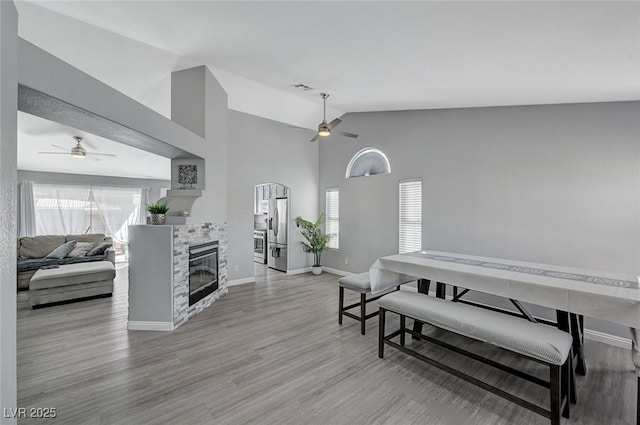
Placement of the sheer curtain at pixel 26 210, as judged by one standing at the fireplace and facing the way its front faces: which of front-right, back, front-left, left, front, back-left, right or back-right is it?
back

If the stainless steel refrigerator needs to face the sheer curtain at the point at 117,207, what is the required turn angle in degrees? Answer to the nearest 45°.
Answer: approximately 90° to its right

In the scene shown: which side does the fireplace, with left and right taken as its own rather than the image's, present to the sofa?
back

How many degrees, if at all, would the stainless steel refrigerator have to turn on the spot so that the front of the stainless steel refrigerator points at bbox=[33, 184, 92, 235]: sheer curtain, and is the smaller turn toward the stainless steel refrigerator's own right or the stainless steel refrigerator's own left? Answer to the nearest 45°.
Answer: approximately 45° to the stainless steel refrigerator's own right

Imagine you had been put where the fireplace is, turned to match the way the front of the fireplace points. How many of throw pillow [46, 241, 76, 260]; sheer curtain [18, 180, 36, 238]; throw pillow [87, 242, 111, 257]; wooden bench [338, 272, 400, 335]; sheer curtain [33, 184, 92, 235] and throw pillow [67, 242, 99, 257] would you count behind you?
5

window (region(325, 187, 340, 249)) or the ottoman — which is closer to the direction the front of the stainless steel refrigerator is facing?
the ottoman

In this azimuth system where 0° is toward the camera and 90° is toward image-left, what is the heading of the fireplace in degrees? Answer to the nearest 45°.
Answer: approximately 315°

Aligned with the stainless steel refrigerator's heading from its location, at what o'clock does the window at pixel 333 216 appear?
The window is roughly at 8 o'clock from the stainless steel refrigerator.

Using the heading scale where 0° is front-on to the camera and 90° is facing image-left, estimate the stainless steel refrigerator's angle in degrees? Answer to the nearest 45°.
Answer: approximately 45°

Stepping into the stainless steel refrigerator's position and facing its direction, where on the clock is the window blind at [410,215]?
The window blind is roughly at 9 o'clock from the stainless steel refrigerator.

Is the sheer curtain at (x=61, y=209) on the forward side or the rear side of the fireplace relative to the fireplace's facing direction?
on the rear side

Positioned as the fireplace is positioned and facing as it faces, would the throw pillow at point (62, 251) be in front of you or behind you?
behind
